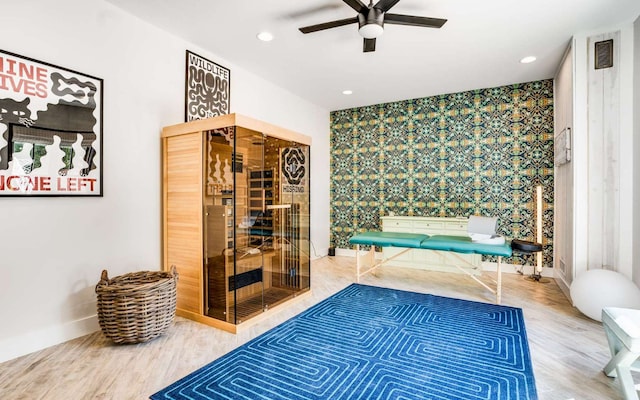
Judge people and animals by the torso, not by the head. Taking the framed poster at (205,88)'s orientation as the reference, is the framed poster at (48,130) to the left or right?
on its right

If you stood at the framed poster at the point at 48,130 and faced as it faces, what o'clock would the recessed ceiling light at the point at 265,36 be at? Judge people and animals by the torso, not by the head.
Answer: The recessed ceiling light is roughly at 11 o'clock from the framed poster.

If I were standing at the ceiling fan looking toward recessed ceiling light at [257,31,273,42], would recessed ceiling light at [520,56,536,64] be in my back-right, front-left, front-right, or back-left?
back-right

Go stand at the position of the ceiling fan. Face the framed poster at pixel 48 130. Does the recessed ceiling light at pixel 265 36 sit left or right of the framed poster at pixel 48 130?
right

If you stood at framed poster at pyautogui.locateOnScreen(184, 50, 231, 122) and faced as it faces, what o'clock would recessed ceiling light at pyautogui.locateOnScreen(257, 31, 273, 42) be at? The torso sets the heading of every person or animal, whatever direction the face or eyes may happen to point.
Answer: The recessed ceiling light is roughly at 12 o'clock from the framed poster.

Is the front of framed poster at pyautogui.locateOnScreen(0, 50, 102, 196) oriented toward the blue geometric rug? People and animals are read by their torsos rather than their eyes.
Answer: yes

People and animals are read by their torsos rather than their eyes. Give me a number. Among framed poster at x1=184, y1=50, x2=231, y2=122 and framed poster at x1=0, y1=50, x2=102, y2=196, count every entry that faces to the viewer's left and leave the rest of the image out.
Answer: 0

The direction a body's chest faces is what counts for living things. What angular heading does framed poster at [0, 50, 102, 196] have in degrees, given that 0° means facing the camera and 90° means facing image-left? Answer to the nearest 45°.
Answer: approximately 315°

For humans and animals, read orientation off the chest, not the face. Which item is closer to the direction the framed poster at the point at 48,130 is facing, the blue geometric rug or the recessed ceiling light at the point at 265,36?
the blue geometric rug

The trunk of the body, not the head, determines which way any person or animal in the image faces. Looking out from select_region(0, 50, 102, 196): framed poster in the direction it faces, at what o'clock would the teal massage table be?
The teal massage table is roughly at 11 o'clock from the framed poster.

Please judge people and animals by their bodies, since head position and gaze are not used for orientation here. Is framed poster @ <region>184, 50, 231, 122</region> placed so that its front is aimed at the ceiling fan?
yes

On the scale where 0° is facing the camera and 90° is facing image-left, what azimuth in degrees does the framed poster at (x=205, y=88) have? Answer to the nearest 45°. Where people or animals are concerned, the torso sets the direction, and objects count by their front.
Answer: approximately 315°
